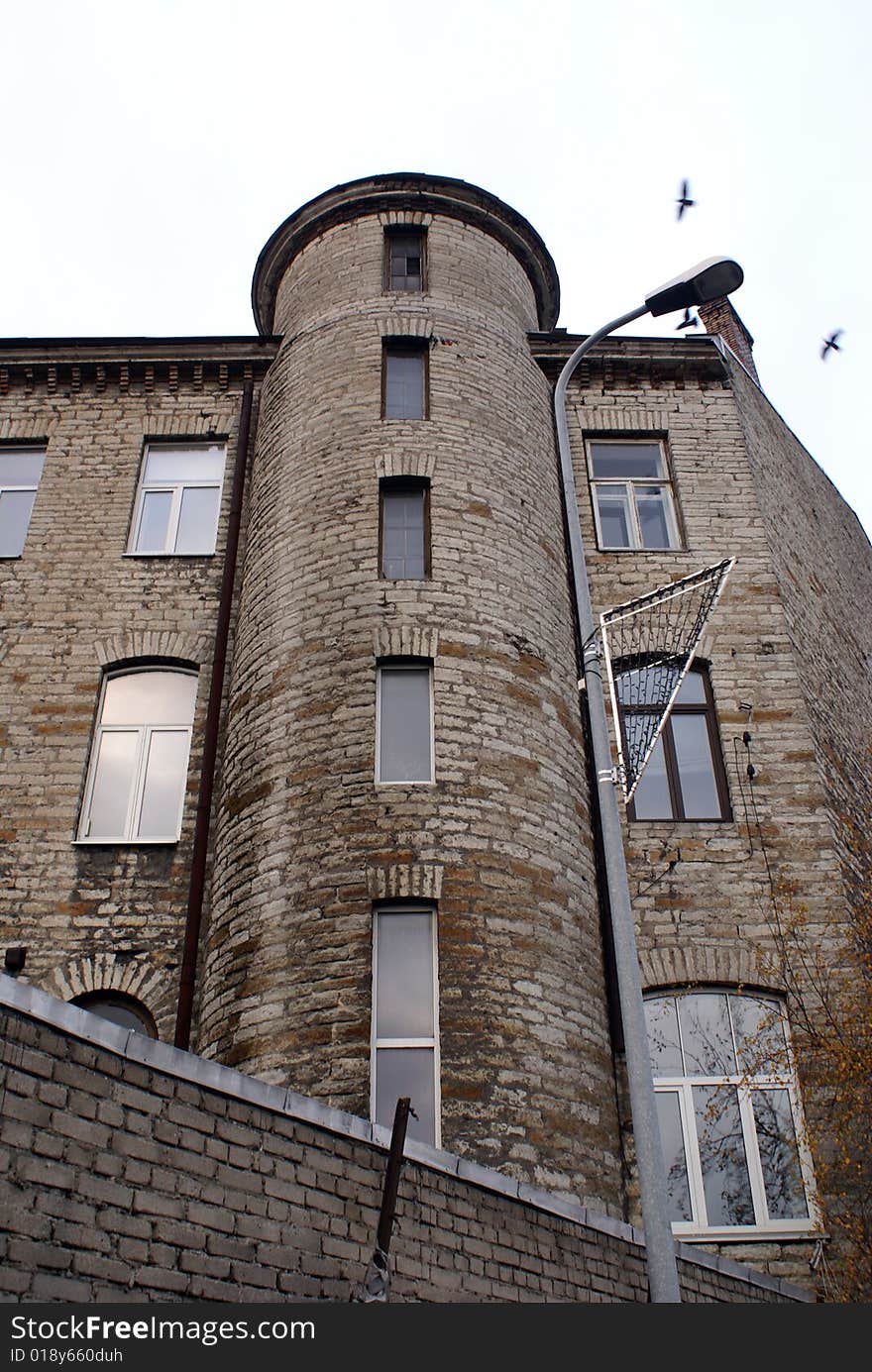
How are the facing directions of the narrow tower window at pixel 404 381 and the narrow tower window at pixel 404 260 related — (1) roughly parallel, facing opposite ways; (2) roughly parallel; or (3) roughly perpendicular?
roughly parallel

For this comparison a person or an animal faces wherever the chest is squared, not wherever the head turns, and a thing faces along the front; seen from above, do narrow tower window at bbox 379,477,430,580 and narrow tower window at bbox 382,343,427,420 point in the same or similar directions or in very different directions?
same or similar directions

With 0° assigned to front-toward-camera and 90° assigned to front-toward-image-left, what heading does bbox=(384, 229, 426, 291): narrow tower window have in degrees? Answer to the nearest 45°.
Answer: approximately 0°

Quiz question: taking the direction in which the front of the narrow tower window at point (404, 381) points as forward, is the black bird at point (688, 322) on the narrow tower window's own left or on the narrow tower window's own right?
on the narrow tower window's own left

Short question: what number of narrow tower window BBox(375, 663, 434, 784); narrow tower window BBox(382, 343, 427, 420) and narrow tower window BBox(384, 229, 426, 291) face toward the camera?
3

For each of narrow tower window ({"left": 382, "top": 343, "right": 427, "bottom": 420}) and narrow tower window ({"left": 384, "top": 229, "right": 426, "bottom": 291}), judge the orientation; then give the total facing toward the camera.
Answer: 2

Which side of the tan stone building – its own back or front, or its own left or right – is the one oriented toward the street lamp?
front

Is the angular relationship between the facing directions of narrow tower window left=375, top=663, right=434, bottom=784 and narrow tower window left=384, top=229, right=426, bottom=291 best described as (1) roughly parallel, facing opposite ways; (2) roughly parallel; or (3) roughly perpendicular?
roughly parallel

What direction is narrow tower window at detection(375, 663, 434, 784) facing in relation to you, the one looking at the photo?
facing the viewer

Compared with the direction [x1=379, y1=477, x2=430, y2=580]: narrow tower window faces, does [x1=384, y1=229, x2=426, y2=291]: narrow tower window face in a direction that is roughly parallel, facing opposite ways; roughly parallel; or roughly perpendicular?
roughly parallel

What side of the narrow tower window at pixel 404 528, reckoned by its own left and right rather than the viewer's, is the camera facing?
front
